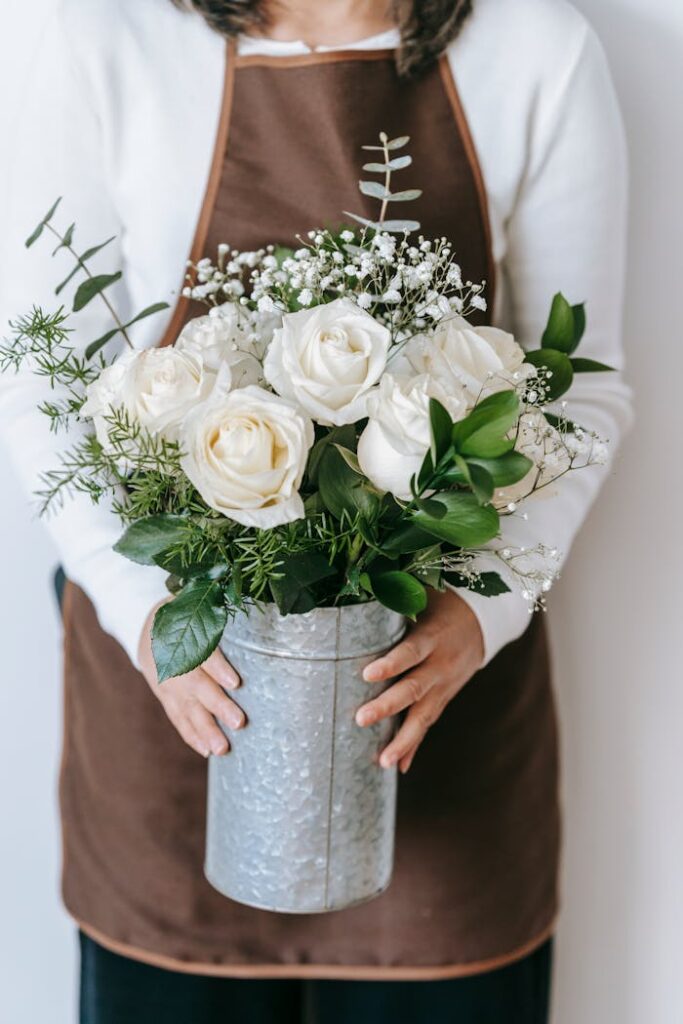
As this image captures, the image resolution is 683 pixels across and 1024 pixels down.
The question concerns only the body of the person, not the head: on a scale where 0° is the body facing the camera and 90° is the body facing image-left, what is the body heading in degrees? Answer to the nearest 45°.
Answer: approximately 0°
